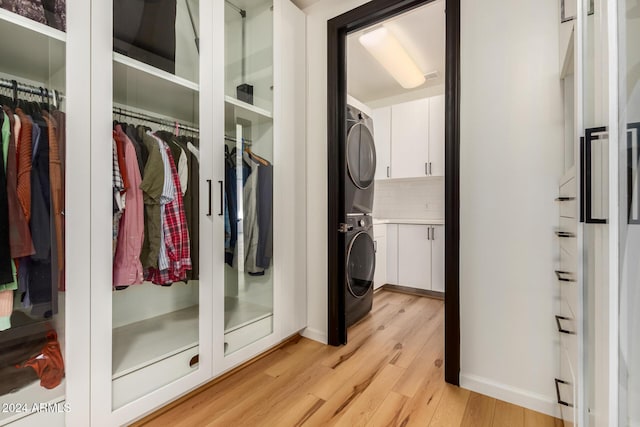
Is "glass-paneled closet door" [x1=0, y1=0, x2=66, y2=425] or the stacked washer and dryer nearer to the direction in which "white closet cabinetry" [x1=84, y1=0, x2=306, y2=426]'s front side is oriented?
the stacked washer and dryer

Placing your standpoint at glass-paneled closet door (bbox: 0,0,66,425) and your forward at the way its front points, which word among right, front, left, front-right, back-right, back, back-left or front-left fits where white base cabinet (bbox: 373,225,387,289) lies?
front-left

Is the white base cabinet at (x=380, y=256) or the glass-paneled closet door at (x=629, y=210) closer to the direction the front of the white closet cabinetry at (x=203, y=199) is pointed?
the glass-paneled closet door

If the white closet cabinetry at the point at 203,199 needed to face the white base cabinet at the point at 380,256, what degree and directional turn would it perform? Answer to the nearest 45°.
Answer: approximately 90° to its left

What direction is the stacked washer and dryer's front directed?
to the viewer's right

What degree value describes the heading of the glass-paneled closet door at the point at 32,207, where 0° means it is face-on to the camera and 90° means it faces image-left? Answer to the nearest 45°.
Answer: approximately 315°
